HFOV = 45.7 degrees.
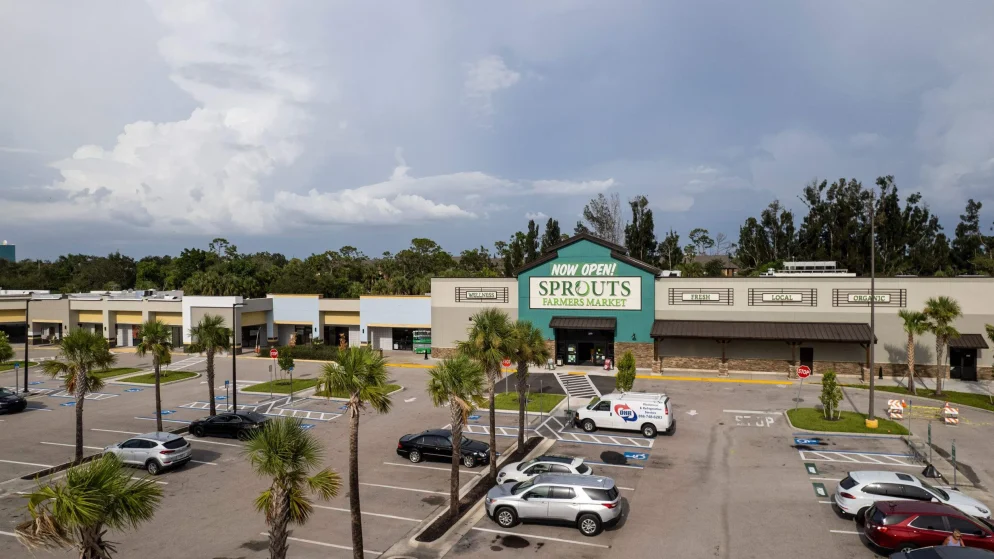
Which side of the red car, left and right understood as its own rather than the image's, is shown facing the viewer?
right

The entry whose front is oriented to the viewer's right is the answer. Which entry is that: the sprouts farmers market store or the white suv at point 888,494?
the white suv

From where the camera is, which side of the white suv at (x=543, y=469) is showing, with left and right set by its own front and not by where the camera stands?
left

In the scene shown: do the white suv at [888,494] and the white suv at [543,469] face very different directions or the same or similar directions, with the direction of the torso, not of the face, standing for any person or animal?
very different directions

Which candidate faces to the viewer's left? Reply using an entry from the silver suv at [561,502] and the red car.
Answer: the silver suv

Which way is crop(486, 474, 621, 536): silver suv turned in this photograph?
to the viewer's left

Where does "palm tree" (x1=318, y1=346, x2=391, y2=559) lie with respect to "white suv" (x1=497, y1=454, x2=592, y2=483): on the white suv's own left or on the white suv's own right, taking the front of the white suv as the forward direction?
on the white suv's own left

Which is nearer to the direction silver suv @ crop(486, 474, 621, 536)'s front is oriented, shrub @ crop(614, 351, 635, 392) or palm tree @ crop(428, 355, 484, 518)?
the palm tree

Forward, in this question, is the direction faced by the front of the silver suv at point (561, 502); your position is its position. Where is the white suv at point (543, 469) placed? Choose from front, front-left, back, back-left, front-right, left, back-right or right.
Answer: right

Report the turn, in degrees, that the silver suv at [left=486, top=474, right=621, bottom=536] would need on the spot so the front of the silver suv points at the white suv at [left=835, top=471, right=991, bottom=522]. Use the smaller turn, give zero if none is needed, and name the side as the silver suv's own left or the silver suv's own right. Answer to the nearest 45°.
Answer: approximately 180°
